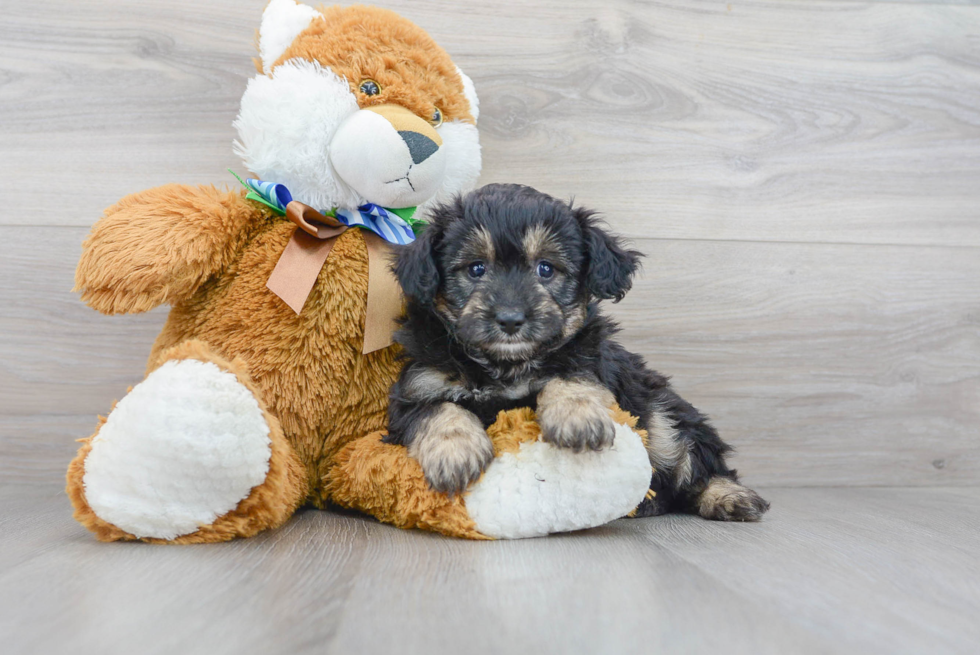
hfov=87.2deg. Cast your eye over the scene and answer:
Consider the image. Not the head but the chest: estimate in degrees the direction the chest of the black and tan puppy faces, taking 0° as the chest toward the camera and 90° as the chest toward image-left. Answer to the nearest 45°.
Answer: approximately 45°

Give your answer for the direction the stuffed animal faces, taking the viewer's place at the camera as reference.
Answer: facing the viewer and to the right of the viewer
